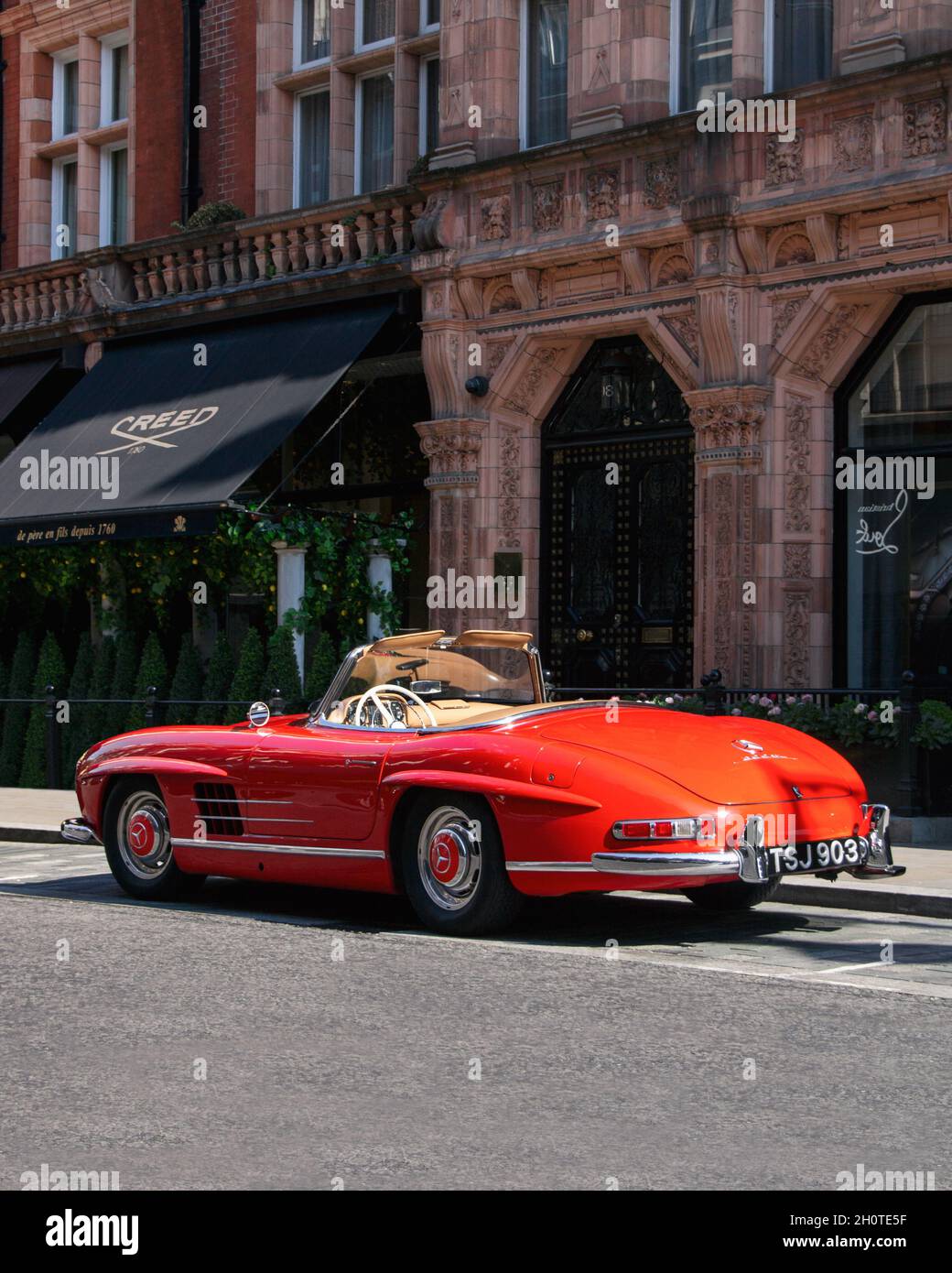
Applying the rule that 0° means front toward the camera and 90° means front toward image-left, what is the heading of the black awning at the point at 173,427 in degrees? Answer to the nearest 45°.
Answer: approximately 45°

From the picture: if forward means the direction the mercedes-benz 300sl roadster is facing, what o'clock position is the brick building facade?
The brick building facade is roughly at 2 o'clock from the mercedes-benz 300sl roadster.

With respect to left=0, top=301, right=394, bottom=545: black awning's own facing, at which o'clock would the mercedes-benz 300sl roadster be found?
The mercedes-benz 300sl roadster is roughly at 10 o'clock from the black awning.

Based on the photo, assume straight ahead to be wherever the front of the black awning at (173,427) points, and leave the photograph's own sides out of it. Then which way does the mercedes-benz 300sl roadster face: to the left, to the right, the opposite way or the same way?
to the right

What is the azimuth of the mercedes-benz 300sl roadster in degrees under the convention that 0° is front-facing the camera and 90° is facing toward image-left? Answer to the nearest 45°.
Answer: approximately 135°

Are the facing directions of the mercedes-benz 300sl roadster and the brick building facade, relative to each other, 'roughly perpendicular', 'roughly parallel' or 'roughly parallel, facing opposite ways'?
roughly perpendicular

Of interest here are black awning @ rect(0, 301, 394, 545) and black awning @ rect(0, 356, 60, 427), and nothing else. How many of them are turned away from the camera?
0

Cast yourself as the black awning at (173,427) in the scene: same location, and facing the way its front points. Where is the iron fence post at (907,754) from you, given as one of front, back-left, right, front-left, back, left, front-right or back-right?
left

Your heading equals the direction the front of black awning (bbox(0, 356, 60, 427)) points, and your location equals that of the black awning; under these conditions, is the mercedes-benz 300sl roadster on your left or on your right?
on your left

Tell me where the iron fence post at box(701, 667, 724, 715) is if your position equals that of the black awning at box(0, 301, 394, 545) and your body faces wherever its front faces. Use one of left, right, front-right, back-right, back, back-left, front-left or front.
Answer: left

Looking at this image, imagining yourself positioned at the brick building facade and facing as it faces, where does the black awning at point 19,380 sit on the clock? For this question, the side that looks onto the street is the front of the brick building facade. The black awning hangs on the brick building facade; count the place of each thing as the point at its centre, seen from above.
The black awning is roughly at 3 o'clock from the brick building facade.
